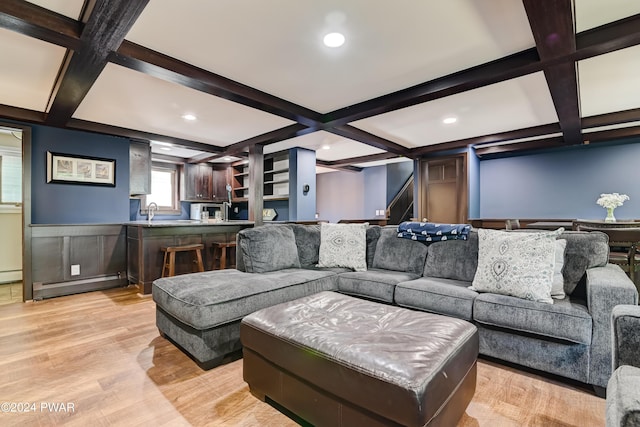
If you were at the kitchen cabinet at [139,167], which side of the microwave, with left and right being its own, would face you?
right

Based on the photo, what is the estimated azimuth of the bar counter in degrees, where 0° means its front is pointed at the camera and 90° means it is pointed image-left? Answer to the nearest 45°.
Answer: approximately 315°

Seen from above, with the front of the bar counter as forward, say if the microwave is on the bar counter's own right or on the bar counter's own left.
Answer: on the bar counter's own left

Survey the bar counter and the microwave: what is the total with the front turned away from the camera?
0

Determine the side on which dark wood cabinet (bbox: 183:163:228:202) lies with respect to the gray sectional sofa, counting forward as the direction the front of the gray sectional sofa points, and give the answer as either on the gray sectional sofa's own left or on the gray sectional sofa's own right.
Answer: on the gray sectional sofa's own right

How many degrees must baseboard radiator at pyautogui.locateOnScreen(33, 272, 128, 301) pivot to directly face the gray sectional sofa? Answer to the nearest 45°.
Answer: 0° — it already faces it

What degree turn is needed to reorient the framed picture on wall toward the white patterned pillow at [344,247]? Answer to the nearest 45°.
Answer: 0° — it already faces it

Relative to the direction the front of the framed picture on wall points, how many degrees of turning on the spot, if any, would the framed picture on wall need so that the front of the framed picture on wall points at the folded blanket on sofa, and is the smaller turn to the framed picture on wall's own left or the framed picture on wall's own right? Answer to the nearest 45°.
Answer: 0° — it already faces it

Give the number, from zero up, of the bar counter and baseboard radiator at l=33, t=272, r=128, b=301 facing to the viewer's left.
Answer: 0

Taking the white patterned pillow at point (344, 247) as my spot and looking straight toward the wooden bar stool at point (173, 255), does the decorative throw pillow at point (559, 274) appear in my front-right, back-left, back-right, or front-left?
back-left
